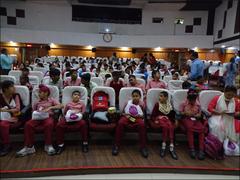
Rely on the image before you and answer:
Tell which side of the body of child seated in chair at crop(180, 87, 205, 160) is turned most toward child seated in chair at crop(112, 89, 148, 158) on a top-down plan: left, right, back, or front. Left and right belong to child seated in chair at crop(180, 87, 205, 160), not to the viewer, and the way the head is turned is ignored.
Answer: right

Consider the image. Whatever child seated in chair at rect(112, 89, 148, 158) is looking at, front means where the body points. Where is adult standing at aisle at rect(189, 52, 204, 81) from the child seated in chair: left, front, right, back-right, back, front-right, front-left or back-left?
back-left

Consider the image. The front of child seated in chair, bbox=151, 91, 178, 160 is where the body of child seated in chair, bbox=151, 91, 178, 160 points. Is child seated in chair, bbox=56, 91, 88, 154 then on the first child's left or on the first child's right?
on the first child's right

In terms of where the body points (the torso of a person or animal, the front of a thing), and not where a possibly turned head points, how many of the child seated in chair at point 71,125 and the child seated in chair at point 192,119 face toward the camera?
2

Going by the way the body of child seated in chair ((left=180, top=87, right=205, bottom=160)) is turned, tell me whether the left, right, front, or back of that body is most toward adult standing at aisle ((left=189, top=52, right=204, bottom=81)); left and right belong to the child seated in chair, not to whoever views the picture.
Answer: back

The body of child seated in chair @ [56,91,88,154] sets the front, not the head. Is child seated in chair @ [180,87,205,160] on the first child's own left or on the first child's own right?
on the first child's own left

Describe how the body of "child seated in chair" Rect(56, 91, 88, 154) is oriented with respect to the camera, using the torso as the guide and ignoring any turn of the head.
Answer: toward the camera

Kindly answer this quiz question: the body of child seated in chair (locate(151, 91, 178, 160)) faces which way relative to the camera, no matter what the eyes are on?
toward the camera

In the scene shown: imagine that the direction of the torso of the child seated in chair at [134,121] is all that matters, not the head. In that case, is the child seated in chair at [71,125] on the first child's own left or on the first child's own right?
on the first child's own right

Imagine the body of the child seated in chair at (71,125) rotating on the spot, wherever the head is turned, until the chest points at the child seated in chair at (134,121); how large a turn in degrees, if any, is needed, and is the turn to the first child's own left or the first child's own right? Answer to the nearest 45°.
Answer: approximately 90° to the first child's own left

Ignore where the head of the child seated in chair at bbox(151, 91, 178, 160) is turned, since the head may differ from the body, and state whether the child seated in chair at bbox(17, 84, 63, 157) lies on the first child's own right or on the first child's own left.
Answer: on the first child's own right

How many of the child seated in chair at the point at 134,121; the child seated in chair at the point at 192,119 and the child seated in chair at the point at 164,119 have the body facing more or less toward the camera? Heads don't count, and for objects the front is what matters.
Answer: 3

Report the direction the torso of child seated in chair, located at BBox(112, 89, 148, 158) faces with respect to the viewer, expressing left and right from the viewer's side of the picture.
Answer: facing the viewer
